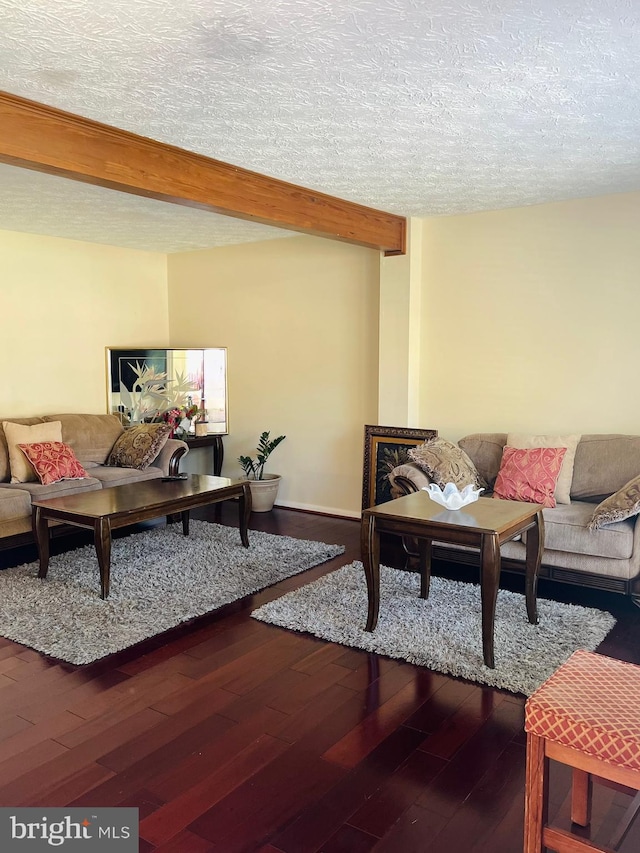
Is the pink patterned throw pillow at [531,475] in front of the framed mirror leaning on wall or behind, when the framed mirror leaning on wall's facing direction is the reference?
in front

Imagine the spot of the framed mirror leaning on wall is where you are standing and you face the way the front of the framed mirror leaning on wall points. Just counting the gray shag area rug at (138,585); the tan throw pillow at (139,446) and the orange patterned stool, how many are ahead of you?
3

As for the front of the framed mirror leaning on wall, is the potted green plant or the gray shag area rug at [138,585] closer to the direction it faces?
the gray shag area rug

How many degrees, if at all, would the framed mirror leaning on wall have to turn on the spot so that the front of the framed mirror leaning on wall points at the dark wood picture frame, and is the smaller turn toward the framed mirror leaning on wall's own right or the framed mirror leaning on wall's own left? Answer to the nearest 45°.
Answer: approximately 45° to the framed mirror leaning on wall's own left

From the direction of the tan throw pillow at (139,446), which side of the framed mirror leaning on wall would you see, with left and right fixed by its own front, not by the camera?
front

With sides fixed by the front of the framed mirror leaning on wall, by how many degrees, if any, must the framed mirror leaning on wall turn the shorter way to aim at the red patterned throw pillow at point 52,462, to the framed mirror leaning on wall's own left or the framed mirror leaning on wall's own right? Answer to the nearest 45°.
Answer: approximately 45° to the framed mirror leaning on wall's own right

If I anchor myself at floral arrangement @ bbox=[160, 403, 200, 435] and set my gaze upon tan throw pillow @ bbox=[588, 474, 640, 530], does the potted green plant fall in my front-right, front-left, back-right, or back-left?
front-left

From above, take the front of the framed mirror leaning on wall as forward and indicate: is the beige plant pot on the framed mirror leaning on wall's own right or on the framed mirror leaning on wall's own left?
on the framed mirror leaning on wall's own left

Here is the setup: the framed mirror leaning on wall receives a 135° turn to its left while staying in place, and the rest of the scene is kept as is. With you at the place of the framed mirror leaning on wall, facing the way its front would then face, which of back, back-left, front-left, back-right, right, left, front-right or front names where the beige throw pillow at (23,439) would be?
back

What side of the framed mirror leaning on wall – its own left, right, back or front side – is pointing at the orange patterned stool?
front

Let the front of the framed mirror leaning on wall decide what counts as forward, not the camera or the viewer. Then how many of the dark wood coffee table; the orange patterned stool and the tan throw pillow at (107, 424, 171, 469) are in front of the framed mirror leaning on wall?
3

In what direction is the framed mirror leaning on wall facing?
toward the camera

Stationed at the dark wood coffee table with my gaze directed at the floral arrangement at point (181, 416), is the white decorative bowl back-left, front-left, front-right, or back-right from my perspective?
back-right

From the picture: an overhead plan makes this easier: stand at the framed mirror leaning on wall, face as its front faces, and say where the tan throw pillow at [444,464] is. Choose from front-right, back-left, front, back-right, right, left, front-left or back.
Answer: front-left

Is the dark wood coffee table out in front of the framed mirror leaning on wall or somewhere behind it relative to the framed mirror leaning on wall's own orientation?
in front
